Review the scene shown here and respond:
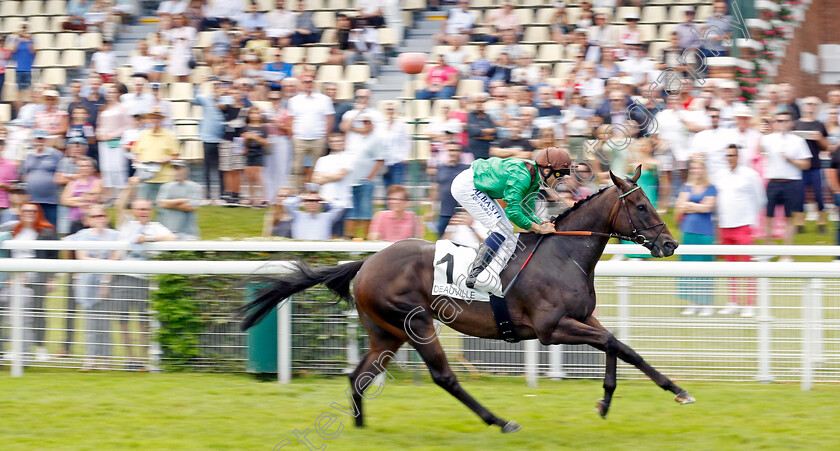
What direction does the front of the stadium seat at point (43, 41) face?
toward the camera

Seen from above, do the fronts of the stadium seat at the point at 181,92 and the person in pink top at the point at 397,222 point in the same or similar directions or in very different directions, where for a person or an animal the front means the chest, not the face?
same or similar directions

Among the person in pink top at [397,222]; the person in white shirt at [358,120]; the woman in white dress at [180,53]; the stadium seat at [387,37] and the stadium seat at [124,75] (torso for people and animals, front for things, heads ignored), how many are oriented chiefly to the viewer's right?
0

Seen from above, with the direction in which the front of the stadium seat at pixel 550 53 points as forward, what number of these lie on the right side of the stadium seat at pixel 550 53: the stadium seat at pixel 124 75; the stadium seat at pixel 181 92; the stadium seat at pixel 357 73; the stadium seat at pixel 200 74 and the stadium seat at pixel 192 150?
5

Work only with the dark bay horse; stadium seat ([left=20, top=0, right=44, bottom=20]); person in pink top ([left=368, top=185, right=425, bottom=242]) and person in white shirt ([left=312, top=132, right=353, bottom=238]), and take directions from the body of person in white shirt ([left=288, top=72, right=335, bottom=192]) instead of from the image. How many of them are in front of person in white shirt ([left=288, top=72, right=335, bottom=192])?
3

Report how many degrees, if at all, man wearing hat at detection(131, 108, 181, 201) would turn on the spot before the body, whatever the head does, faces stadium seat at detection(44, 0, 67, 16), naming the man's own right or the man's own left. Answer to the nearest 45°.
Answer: approximately 180°

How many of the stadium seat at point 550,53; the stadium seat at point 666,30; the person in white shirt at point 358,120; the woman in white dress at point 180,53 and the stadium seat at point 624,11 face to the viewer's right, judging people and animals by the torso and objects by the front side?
0

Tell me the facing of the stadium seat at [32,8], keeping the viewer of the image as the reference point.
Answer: facing the viewer

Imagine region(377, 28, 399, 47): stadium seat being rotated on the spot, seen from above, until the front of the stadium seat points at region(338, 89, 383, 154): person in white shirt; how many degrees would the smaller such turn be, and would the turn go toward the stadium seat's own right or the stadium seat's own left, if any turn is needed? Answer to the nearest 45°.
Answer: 0° — it already faces them

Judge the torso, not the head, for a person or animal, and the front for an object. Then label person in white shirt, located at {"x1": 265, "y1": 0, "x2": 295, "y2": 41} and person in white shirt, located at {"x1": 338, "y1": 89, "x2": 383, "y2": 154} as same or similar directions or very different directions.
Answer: same or similar directions

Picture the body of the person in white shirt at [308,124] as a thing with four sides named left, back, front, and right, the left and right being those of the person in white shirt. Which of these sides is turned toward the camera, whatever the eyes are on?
front

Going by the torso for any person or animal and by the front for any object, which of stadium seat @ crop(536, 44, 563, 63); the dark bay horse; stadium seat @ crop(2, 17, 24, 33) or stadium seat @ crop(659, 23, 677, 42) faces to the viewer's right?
the dark bay horse

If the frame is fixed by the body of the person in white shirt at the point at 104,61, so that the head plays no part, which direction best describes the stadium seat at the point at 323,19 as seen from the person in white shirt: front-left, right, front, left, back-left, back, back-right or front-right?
left

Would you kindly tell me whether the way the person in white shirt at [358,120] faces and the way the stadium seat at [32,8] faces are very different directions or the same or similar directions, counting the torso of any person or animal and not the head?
same or similar directions

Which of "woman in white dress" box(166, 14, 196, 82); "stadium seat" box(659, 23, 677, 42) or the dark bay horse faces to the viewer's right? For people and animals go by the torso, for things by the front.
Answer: the dark bay horse

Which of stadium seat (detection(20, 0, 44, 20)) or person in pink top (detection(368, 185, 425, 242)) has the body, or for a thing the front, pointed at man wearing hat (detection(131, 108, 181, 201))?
the stadium seat

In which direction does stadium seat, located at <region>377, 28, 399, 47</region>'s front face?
toward the camera
